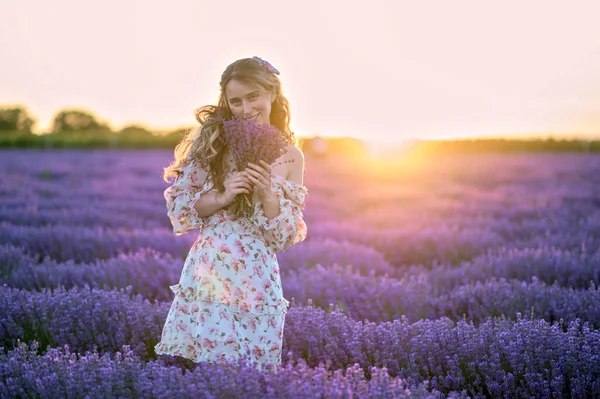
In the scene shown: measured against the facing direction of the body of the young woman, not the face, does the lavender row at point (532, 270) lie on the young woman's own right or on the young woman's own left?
on the young woman's own left

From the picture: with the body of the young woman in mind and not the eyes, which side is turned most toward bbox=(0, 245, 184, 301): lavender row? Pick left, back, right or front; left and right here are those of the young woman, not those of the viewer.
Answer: back

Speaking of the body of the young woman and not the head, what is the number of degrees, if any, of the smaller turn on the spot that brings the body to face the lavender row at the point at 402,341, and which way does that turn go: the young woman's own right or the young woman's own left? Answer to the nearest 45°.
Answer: approximately 90° to the young woman's own left

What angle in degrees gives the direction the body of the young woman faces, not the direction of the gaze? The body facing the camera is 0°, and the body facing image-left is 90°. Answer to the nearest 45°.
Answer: approximately 0°

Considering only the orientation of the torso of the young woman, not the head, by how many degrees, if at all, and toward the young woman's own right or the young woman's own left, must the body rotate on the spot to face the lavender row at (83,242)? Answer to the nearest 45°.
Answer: approximately 180°

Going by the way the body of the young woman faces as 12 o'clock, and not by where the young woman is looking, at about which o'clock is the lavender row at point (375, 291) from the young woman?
The lavender row is roughly at 7 o'clock from the young woman.
